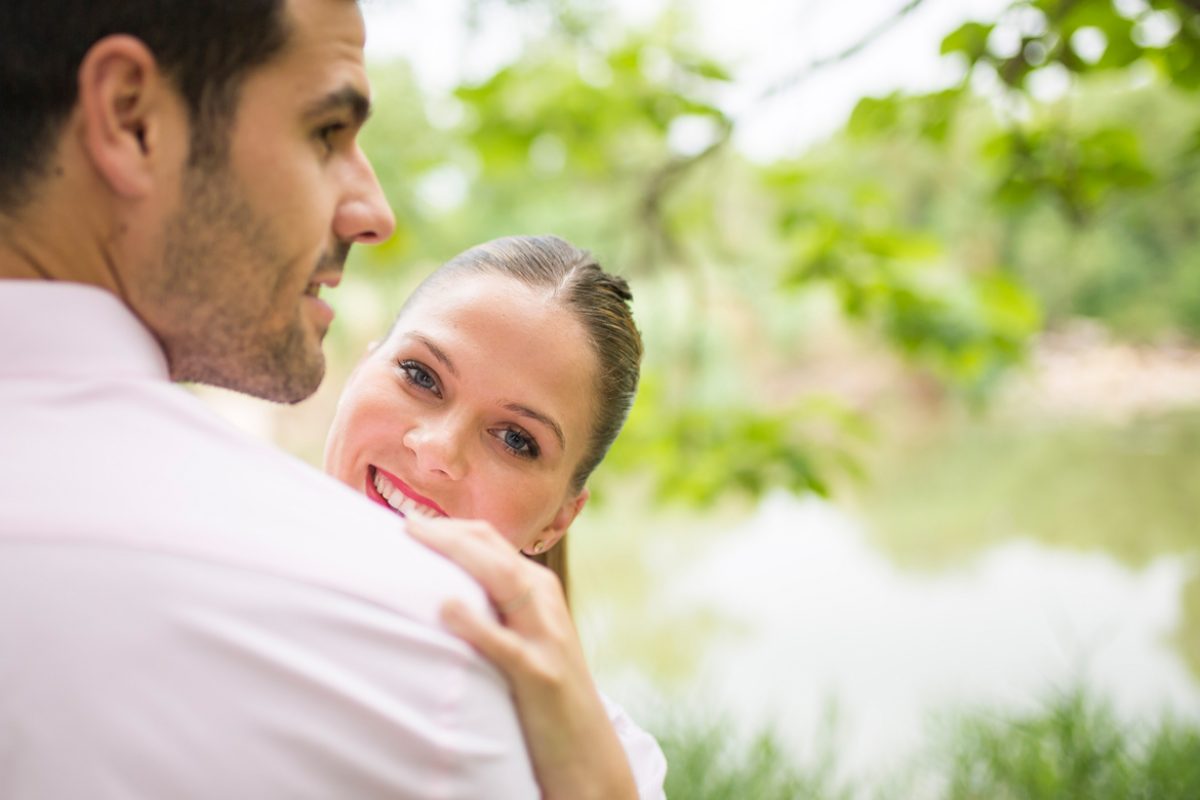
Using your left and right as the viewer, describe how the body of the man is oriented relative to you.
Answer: facing away from the viewer

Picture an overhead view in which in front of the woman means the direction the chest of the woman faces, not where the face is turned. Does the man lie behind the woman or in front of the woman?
in front

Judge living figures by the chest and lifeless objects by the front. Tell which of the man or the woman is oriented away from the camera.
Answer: the man

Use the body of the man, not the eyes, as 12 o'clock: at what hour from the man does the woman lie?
The woman is roughly at 1 o'clock from the man.

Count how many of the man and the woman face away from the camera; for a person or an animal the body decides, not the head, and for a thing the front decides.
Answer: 1

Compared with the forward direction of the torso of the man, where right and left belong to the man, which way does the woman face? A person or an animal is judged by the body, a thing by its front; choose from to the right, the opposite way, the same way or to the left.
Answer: the opposite way
